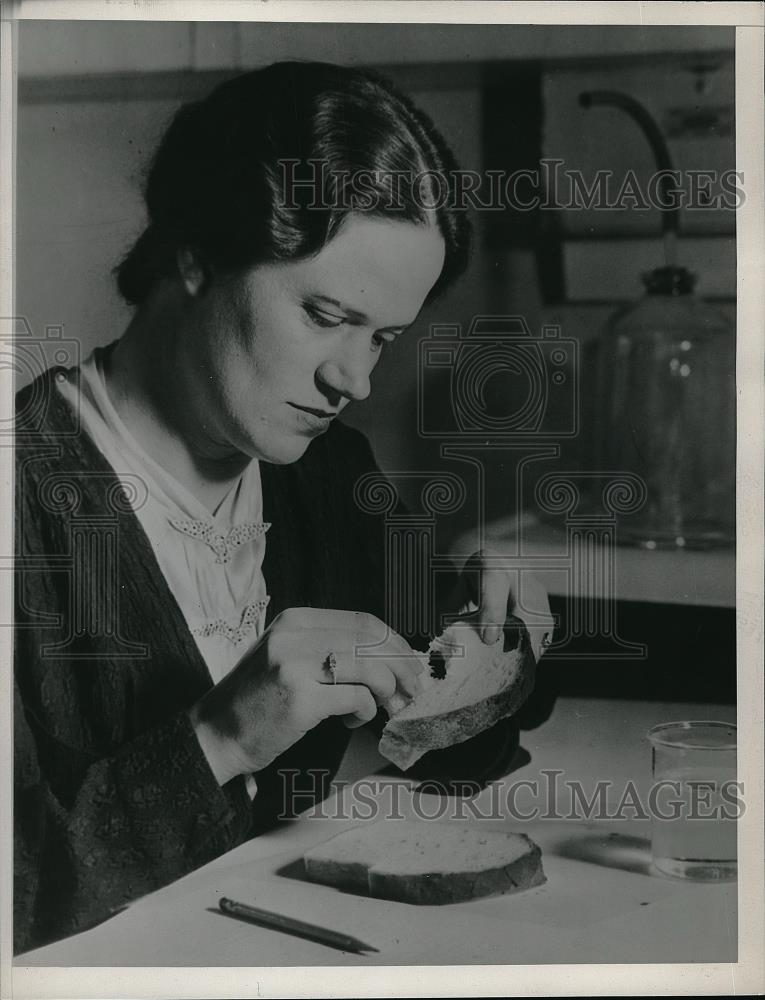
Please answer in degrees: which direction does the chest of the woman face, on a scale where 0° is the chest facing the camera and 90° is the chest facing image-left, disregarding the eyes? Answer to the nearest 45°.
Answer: approximately 315°
